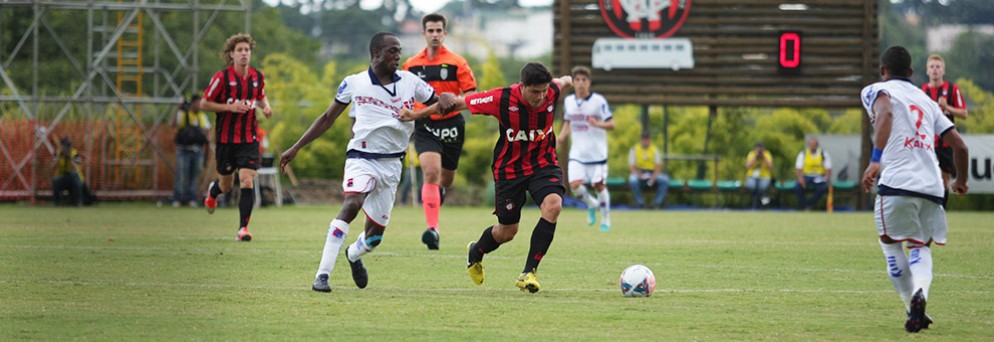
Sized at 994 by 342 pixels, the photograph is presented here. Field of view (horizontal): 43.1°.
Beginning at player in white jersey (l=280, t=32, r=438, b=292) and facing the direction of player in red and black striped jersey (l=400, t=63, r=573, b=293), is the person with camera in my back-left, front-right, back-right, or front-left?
back-left

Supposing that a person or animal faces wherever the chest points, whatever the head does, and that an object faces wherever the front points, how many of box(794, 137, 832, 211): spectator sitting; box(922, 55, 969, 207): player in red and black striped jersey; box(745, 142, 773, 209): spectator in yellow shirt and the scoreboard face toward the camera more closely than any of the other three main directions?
4

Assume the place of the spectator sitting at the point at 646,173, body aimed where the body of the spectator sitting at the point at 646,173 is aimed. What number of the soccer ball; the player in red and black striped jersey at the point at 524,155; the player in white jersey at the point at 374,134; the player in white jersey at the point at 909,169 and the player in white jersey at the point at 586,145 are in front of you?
5

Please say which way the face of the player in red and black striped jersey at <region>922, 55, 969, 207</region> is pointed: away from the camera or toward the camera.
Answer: toward the camera

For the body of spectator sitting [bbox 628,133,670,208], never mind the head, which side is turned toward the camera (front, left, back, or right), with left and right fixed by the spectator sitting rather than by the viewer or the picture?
front

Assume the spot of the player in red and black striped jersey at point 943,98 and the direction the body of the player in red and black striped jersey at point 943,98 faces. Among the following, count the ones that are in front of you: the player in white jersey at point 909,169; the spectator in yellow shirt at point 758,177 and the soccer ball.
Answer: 2

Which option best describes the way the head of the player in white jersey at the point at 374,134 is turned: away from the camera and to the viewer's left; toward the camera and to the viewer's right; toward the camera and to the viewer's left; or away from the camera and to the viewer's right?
toward the camera and to the viewer's right

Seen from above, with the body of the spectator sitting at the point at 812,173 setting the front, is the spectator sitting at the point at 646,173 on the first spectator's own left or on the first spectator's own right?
on the first spectator's own right

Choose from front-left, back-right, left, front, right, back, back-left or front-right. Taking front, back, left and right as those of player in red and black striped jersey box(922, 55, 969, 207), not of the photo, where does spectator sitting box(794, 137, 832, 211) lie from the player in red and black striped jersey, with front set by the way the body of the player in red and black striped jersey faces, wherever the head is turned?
back

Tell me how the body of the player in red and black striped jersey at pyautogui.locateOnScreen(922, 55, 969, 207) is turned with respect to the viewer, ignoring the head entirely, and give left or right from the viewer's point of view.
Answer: facing the viewer

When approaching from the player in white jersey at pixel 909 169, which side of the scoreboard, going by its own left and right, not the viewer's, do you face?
front

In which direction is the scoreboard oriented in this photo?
toward the camera

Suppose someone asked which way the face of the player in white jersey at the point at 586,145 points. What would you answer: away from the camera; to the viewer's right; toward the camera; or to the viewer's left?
toward the camera

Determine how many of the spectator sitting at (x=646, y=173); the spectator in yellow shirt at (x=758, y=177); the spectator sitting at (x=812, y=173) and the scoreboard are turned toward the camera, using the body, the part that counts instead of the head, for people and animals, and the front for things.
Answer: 4

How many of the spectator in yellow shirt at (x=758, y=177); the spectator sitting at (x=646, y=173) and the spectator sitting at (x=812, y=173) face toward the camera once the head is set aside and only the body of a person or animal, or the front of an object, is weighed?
3

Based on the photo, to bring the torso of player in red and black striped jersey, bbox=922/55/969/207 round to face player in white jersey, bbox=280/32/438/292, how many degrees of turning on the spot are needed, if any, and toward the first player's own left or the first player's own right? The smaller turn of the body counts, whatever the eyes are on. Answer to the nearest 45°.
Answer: approximately 45° to the first player's own right
